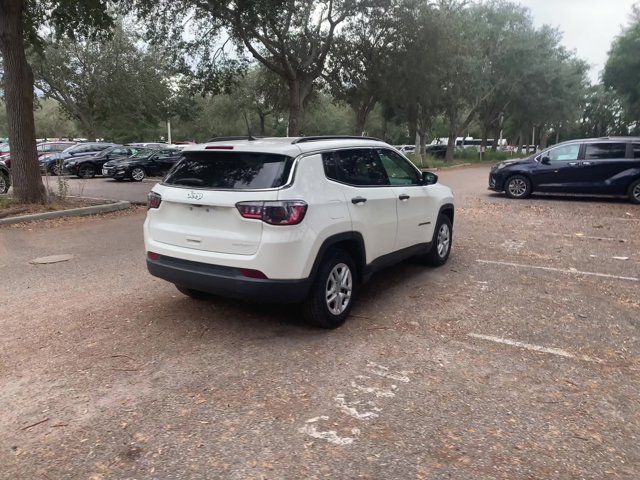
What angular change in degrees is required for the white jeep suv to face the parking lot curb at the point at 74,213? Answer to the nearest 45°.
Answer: approximately 90° to its left

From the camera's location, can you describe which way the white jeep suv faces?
facing away from the viewer and to the right of the viewer
